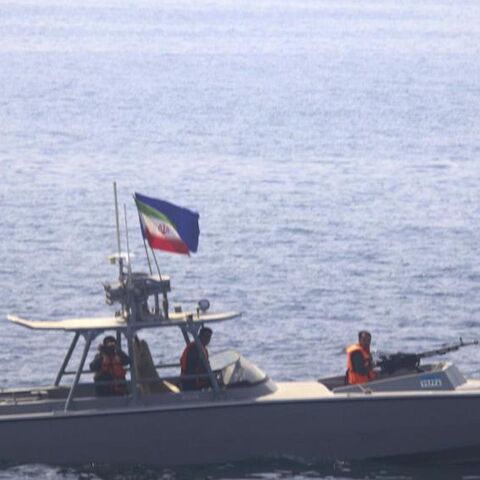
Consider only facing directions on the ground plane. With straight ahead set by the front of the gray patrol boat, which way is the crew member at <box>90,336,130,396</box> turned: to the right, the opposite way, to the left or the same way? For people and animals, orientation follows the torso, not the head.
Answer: to the right

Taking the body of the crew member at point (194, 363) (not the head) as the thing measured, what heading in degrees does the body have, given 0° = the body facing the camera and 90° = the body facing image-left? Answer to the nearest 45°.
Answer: approximately 270°

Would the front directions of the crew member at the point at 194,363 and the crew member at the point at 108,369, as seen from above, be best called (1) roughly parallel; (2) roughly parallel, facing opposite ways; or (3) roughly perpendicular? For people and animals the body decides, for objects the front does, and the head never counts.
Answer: roughly perpendicular

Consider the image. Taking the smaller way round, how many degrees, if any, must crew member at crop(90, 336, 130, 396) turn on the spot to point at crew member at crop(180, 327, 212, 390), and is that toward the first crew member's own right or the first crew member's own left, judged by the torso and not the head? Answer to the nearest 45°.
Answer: approximately 90° to the first crew member's own left

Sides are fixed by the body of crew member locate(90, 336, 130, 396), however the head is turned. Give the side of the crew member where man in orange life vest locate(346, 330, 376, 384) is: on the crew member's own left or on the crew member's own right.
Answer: on the crew member's own left

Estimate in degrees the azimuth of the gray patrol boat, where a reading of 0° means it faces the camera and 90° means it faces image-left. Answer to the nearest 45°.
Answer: approximately 270°

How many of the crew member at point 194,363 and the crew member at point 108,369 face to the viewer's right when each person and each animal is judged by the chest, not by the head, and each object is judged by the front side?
1
